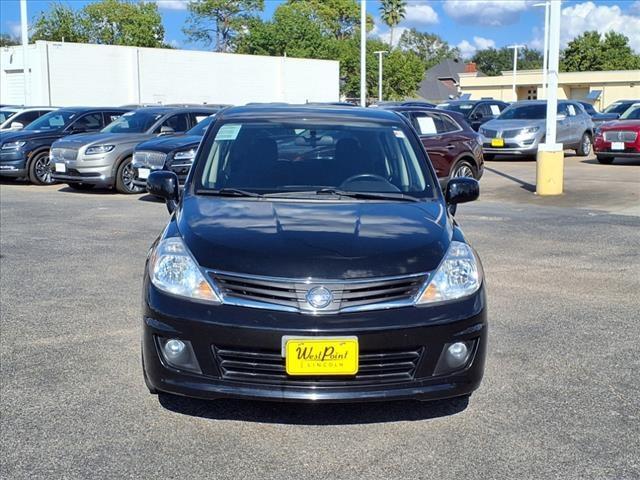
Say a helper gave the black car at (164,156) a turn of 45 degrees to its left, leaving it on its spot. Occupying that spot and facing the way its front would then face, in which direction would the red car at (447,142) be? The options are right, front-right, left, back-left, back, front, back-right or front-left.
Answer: left

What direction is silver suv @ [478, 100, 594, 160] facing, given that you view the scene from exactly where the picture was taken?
facing the viewer and to the left of the viewer

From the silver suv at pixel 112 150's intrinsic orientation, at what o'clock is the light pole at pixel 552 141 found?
The light pole is roughly at 8 o'clock from the silver suv.

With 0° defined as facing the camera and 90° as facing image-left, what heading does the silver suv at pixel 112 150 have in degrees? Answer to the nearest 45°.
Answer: approximately 45°

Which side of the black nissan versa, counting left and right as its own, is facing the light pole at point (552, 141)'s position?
back

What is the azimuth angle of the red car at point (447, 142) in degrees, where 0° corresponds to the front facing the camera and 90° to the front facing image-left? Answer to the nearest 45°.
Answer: approximately 45°

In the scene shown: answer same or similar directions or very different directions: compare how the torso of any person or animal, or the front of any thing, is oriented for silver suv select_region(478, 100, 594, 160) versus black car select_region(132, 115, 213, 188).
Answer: same or similar directions

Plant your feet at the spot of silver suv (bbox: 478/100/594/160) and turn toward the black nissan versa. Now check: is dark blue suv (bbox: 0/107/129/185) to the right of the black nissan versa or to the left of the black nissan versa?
right

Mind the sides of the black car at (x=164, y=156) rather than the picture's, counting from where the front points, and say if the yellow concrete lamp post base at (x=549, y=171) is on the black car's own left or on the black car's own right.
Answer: on the black car's own left

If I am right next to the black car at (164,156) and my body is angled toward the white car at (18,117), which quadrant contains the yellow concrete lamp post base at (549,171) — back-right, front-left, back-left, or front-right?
back-right

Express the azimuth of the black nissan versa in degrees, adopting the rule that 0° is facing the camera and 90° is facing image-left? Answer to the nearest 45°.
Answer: approximately 0°

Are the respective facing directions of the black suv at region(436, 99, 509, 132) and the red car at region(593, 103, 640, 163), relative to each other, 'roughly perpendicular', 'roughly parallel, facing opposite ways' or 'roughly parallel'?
roughly parallel

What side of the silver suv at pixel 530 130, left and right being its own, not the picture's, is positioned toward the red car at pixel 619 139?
left

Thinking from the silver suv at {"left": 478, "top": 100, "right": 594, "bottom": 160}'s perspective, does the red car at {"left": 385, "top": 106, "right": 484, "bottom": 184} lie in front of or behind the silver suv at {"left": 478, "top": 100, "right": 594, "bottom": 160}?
in front
